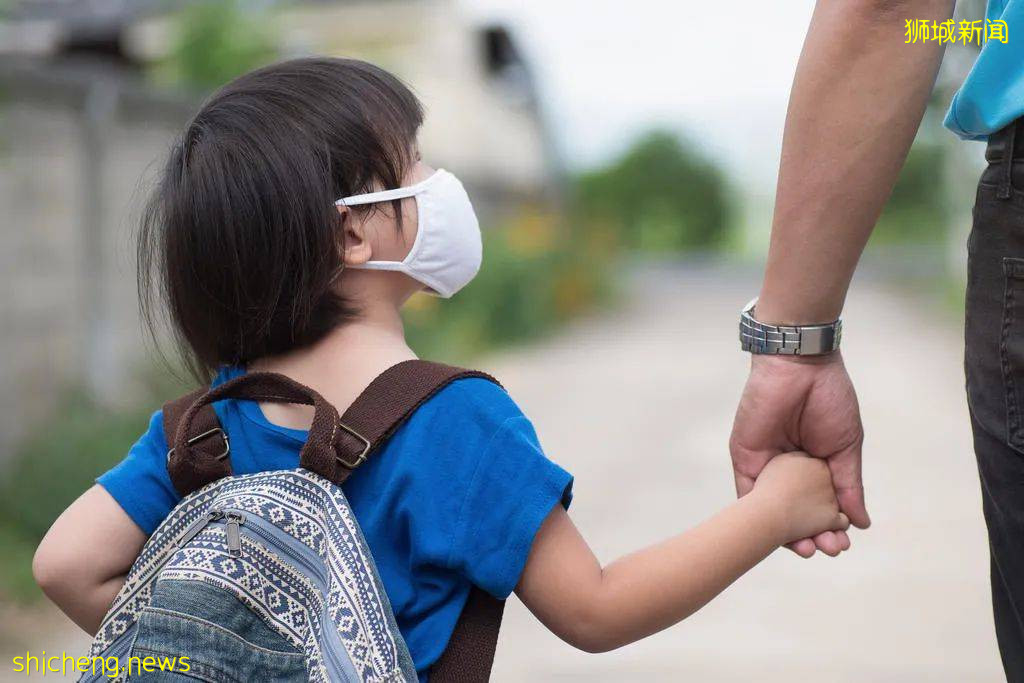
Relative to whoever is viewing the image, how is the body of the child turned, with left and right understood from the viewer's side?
facing away from the viewer and to the right of the viewer
